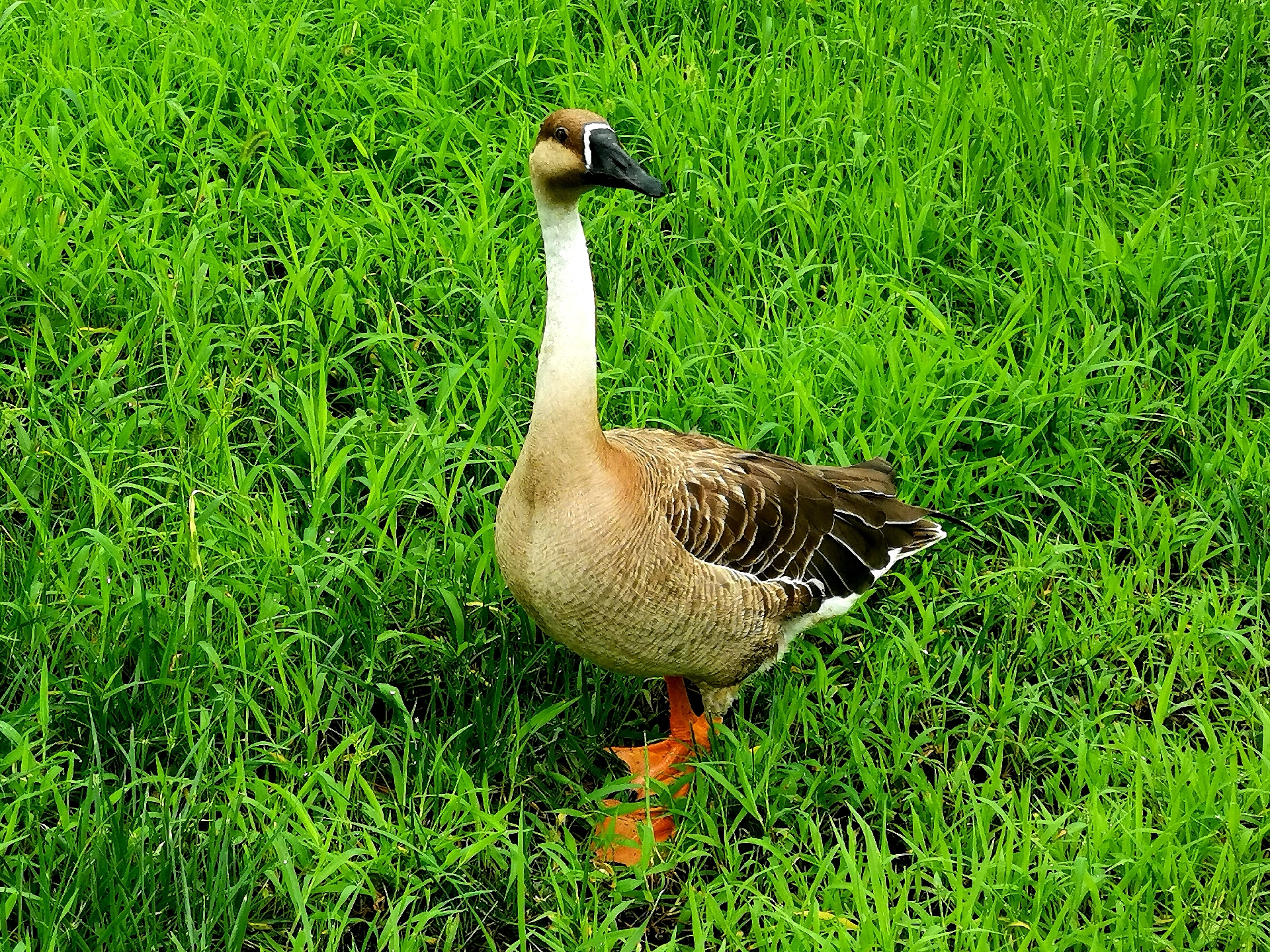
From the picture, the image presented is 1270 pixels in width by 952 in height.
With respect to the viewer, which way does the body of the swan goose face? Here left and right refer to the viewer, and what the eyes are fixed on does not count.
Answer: facing the viewer and to the left of the viewer
